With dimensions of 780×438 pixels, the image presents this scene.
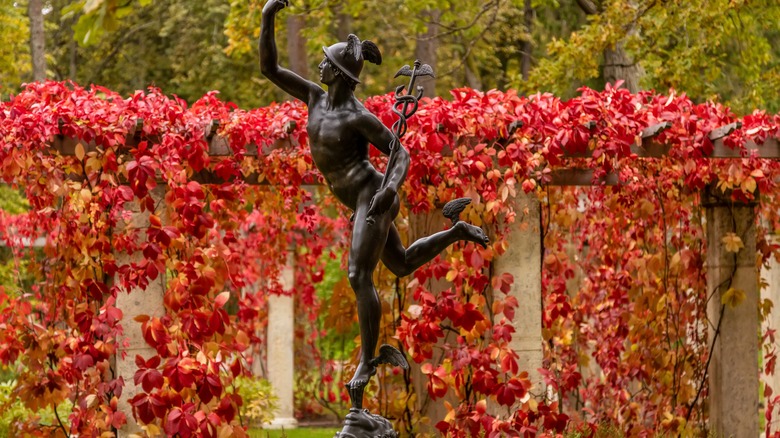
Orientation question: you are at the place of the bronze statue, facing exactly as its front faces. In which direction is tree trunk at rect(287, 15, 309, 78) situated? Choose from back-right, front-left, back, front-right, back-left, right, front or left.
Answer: back-right

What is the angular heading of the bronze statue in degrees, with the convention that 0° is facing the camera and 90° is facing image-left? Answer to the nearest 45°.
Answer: approximately 45°

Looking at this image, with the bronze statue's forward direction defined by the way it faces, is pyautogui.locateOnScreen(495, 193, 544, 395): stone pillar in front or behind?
behind

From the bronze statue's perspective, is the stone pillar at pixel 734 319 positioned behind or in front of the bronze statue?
behind

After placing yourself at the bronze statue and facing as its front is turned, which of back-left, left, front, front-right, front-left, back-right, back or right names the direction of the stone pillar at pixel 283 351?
back-right

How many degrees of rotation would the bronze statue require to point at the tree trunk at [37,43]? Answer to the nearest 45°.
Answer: approximately 90° to its right
